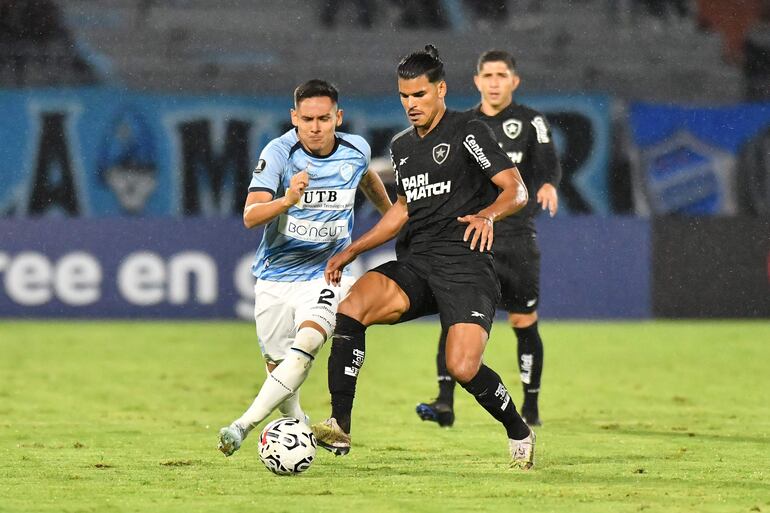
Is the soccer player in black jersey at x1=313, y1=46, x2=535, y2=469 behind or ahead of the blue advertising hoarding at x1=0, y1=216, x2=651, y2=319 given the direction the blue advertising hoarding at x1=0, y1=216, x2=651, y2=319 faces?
ahead

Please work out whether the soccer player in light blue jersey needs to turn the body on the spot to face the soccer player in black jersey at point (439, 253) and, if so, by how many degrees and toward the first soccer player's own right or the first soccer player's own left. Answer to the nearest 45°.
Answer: approximately 45° to the first soccer player's own left

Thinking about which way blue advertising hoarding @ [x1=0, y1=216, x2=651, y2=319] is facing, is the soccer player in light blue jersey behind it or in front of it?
in front

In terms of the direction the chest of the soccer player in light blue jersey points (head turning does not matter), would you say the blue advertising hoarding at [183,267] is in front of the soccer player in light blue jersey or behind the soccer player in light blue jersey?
behind

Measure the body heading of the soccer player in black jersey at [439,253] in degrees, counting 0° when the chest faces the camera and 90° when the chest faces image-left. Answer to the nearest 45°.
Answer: approximately 45°

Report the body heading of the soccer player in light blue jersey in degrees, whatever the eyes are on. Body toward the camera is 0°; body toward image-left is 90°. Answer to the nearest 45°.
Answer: approximately 0°

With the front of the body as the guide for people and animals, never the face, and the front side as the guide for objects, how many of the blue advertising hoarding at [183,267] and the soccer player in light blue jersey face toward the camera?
2

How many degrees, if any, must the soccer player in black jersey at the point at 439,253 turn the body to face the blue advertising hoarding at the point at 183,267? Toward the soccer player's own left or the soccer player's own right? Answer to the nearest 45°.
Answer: approximately 135° to the soccer player's own right

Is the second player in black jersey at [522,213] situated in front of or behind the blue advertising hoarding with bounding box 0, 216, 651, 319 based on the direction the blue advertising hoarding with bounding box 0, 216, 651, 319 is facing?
in front

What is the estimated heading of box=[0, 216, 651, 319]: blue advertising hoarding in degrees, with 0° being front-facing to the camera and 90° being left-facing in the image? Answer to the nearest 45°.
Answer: approximately 0°
